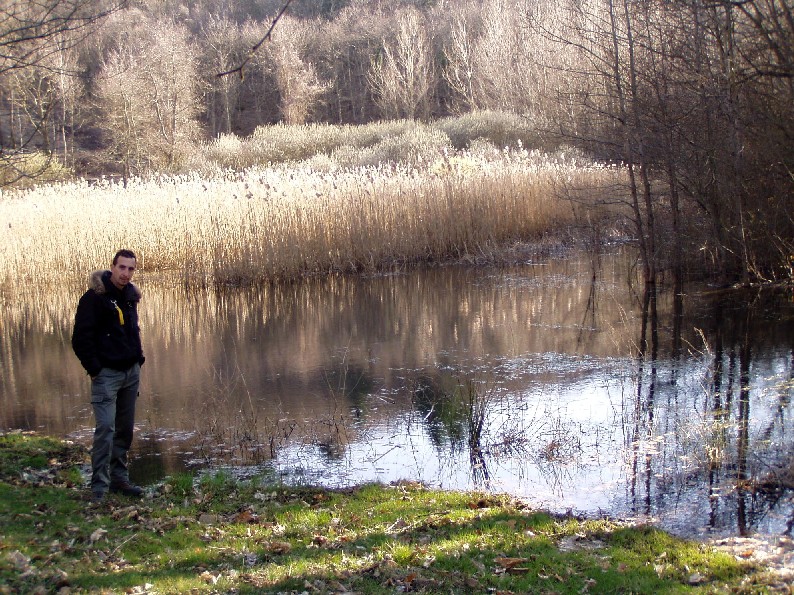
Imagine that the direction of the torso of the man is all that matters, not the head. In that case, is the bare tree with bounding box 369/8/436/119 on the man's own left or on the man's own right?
on the man's own left

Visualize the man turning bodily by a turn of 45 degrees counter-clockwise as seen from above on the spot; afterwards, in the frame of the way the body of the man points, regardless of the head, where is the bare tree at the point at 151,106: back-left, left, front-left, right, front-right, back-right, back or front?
left
